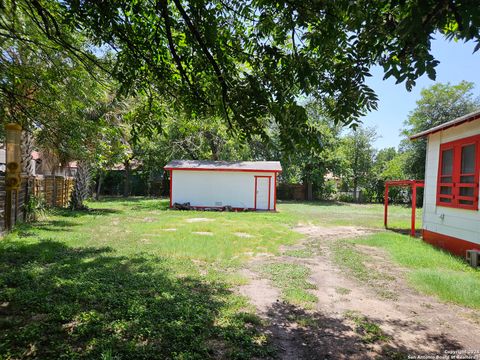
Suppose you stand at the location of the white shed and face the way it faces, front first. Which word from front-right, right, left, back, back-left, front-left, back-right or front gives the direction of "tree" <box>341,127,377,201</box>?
back-left

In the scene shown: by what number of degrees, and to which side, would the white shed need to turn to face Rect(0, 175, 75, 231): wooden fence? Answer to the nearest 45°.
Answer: approximately 45° to its right

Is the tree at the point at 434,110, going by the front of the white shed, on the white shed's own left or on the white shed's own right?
on the white shed's own left

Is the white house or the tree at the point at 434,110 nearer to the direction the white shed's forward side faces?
the white house

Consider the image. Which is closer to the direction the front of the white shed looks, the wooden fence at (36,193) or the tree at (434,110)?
the wooden fence

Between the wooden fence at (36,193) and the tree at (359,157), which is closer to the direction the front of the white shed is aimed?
the wooden fence

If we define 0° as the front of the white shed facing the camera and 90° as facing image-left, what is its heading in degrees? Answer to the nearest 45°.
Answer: approximately 0°
